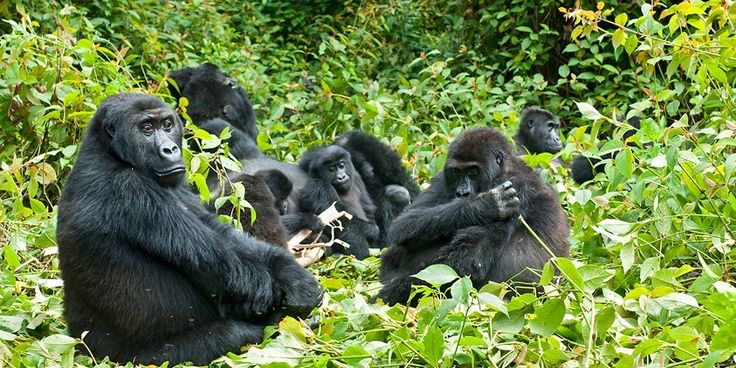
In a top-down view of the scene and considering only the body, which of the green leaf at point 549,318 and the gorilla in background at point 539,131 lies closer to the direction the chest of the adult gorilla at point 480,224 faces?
the green leaf

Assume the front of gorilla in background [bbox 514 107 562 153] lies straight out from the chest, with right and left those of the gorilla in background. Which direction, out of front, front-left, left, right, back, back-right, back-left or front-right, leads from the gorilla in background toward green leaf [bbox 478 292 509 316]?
front-right

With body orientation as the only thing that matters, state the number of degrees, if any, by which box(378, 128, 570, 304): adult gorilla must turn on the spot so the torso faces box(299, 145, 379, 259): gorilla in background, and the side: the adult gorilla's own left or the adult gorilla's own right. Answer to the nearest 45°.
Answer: approximately 90° to the adult gorilla's own right

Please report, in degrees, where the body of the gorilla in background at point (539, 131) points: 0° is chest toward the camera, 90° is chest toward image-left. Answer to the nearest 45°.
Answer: approximately 315°

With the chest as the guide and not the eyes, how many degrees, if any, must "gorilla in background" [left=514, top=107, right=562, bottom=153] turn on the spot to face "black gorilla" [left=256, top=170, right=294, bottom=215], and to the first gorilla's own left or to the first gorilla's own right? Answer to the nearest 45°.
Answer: approximately 90° to the first gorilla's own right

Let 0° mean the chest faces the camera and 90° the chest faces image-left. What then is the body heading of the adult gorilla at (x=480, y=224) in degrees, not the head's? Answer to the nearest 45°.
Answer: approximately 45°
